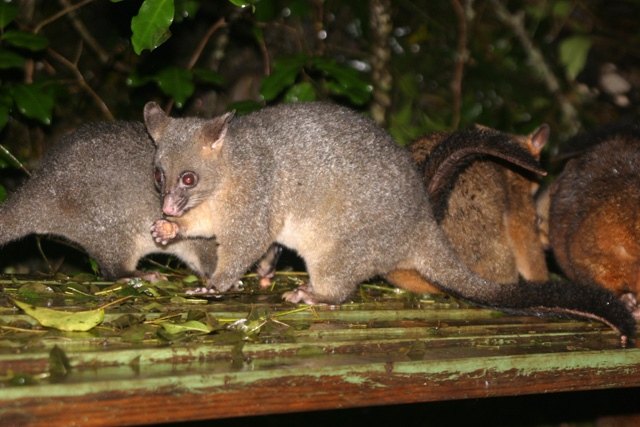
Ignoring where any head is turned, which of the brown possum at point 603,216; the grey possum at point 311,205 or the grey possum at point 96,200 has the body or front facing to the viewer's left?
the grey possum at point 311,205

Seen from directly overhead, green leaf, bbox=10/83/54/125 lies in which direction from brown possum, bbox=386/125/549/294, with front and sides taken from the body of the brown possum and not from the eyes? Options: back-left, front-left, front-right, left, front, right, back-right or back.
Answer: back

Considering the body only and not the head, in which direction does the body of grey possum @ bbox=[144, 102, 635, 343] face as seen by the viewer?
to the viewer's left

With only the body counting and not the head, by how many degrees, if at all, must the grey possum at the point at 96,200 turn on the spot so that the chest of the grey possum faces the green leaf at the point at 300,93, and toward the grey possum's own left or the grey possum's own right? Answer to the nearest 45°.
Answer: approximately 45° to the grey possum's own left

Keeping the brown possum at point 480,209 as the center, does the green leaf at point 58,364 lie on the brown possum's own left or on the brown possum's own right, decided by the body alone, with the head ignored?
on the brown possum's own right

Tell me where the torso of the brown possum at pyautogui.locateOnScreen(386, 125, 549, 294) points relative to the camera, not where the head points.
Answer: to the viewer's right

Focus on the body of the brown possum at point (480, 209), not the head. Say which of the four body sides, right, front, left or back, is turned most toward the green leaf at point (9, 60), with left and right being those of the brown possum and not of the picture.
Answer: back

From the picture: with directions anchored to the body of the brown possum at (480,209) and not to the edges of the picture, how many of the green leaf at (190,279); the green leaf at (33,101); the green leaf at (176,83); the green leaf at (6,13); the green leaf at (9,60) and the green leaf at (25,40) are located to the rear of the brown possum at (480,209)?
6

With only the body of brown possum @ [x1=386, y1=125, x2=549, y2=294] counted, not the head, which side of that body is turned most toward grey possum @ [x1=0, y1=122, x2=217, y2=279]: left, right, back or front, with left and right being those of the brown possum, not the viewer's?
back

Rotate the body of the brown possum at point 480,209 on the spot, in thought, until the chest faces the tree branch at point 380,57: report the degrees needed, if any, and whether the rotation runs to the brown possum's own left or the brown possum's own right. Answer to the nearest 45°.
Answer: approximately 90° to the brown possum's own left

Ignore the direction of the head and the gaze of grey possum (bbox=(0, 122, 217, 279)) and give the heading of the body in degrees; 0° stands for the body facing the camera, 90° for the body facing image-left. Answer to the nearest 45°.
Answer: approximately 270°
